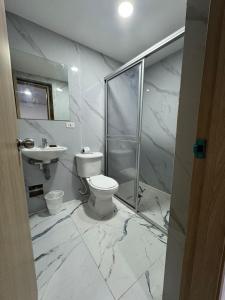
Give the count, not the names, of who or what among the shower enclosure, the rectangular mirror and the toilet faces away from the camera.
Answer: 0

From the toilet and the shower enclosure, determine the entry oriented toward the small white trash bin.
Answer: the shower enclosure

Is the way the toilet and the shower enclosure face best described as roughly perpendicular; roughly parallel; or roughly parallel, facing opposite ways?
roughly perpendicular

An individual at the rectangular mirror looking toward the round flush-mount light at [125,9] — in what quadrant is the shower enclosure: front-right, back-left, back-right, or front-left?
front-left

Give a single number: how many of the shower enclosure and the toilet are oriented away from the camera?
0

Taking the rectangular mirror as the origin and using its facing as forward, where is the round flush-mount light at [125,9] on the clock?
The round flush-mount light is roughly at 12 o'clock from the rectangular mirror.

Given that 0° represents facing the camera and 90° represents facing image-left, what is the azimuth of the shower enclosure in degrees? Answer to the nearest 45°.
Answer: approximately 45°

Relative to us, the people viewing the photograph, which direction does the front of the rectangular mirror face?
facing the viewer and to the right of the viewer

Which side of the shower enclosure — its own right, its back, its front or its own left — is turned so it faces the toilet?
front

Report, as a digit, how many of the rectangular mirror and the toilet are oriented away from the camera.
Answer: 0
